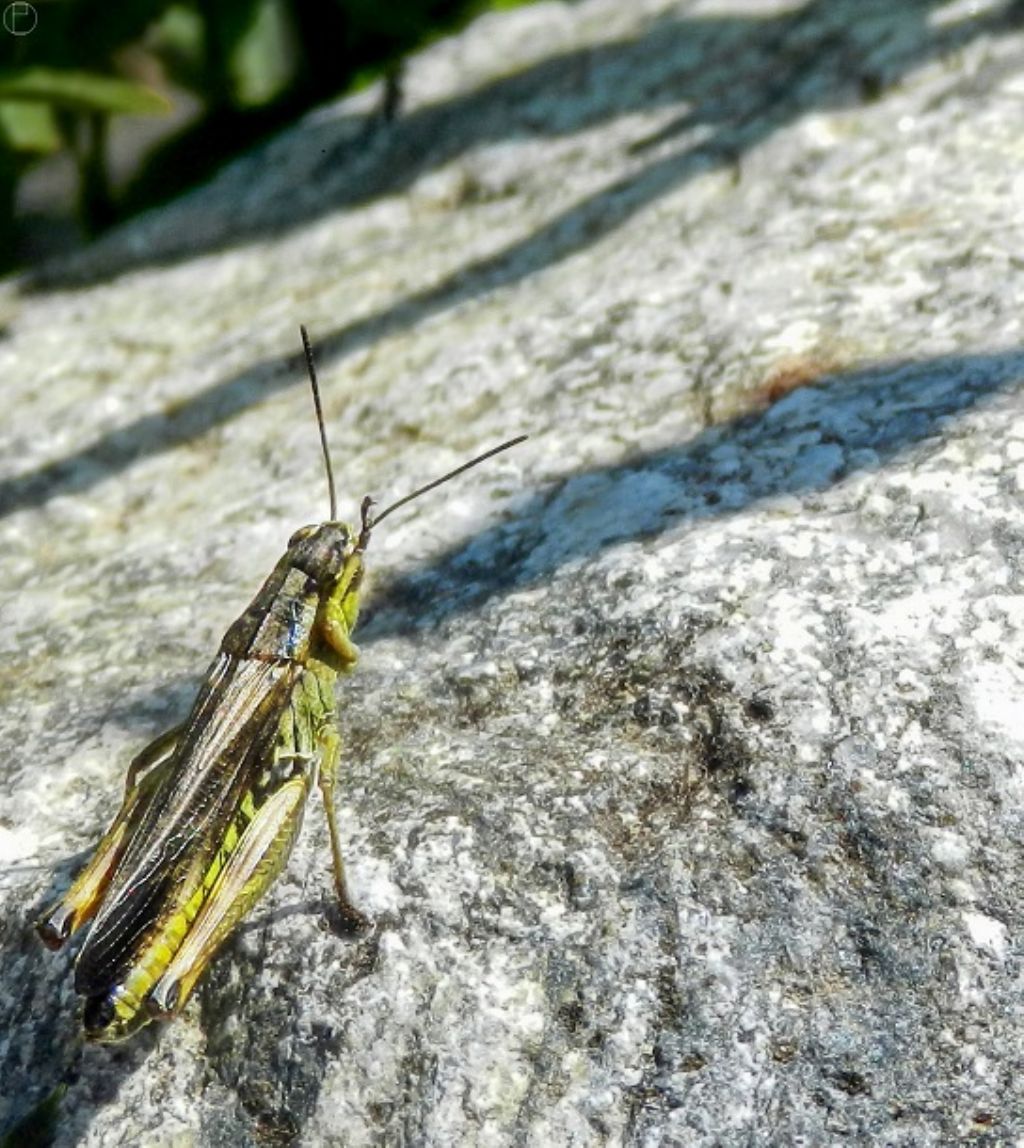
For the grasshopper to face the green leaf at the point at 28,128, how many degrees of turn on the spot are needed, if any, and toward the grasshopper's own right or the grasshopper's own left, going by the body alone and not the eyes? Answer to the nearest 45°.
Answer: approximately 45° to the grasshopper's own left

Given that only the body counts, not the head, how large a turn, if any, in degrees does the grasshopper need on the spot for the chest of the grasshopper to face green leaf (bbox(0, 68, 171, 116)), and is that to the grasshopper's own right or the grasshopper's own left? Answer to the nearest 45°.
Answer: approximately 45° to the grasshopper's own left

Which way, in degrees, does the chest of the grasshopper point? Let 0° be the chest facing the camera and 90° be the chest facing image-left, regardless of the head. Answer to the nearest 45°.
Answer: approximately 225°
